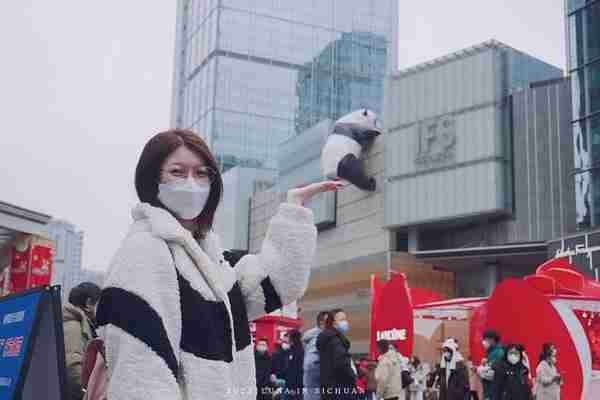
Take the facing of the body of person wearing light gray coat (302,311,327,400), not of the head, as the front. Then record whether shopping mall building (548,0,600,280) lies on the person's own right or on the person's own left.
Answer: on the person's own left

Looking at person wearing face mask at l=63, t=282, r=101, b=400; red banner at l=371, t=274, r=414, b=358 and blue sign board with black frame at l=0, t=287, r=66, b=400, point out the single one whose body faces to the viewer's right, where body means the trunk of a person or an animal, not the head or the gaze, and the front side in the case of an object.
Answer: the person wearing face mask

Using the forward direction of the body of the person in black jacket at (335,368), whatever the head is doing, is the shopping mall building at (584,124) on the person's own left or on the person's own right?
on the person's own left

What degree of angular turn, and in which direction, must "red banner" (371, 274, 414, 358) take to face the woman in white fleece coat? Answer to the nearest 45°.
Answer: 0° — it already faces them

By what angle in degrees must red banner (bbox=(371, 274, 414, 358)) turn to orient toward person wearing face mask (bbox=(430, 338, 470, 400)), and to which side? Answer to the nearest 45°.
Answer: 0° — it already faces them

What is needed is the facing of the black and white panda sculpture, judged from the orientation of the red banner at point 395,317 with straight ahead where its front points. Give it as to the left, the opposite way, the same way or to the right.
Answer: to the left

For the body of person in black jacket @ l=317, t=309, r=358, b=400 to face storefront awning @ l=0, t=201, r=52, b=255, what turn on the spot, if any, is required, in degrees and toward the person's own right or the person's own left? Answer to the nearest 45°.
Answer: approximately 135° to the person's own right
